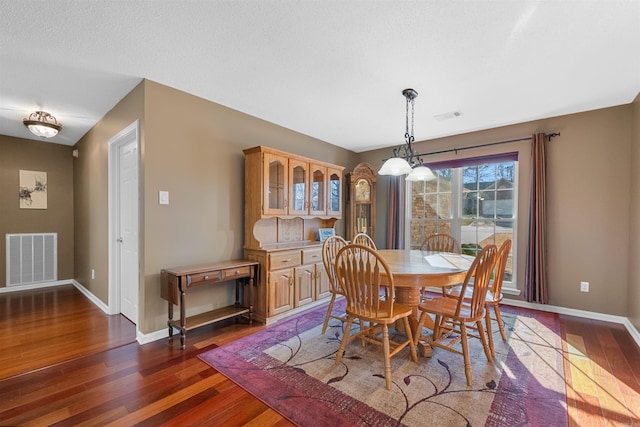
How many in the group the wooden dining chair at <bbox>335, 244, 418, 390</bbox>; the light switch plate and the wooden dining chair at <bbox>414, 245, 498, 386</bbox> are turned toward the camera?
1

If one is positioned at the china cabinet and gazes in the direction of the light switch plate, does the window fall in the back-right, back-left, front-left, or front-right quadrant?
back-left

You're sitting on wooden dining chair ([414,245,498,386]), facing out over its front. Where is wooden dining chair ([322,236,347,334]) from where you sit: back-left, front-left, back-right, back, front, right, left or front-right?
front-left

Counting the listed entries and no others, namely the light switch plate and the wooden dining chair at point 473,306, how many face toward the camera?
1

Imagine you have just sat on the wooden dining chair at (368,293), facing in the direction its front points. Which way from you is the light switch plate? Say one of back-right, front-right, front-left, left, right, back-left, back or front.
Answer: back-left

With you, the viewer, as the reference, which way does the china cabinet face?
facing the viewer and to the right of the viewer

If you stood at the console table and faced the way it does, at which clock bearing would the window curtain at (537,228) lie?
The window curtain is roughly at 11 o'clock from the console table.

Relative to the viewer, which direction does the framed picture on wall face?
toward the camera

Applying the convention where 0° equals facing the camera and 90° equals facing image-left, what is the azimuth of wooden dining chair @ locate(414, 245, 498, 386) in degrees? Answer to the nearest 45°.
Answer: approximately 135°

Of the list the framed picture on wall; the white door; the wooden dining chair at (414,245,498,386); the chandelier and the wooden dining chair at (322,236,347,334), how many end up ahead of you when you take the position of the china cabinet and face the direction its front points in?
3

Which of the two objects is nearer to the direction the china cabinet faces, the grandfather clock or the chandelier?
the chandelier

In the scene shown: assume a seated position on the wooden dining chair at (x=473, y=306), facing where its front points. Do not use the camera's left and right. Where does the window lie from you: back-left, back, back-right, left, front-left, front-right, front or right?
front-right

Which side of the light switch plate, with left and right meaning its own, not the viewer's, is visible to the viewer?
front

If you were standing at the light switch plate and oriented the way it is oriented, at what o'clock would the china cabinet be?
The china cabinet is roughly at 9 o'clock from the light switch plate.
